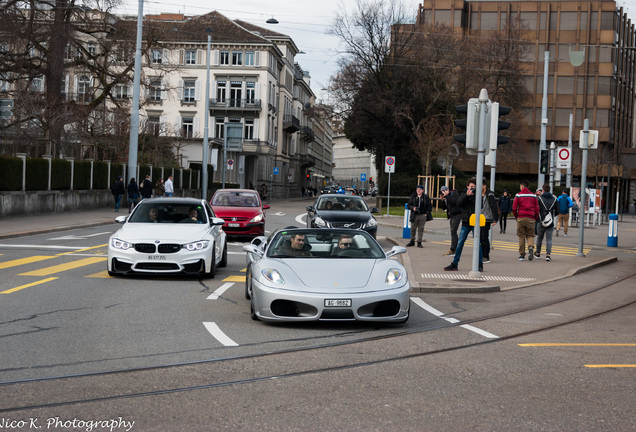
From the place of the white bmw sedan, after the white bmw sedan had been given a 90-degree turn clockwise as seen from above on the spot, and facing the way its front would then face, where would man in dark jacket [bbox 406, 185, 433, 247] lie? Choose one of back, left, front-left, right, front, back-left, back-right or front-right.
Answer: back-right

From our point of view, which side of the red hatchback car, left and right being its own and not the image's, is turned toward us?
front

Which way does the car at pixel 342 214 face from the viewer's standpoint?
toward the camera

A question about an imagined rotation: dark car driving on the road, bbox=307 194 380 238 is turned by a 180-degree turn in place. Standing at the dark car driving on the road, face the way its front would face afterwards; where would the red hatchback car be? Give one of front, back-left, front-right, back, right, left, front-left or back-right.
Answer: left

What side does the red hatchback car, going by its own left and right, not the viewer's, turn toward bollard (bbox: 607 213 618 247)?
left

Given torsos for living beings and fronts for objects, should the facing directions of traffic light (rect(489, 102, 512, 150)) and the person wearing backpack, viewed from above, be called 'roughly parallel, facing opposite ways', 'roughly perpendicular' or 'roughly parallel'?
roughly perpendicular

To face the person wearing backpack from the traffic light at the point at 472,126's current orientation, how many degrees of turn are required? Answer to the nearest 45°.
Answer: approximately 90° to its right
